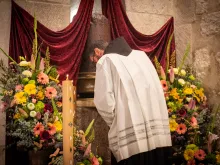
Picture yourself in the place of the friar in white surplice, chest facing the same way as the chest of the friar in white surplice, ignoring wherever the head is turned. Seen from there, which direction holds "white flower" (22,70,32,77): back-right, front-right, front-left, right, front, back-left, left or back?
front-left

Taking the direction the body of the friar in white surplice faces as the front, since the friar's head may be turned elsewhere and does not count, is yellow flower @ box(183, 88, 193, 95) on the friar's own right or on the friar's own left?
on the friar's own right

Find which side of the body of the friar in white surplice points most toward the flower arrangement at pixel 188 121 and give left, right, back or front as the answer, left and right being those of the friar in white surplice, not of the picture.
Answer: right

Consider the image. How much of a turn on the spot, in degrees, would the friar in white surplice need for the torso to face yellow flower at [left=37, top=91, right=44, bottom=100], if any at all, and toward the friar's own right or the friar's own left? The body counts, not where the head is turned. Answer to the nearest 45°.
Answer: approximately 45° to the friar's own left

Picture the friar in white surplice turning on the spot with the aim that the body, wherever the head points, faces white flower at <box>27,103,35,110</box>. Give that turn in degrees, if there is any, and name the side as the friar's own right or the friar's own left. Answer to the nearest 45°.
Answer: approximately 45° to the friar's own left

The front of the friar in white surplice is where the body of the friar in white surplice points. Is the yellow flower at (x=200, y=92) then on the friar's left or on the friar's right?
on the friar's right

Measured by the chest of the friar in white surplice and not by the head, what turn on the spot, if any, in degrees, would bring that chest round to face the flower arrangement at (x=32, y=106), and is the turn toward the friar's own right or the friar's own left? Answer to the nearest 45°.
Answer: approximately 45° to the friar's own left

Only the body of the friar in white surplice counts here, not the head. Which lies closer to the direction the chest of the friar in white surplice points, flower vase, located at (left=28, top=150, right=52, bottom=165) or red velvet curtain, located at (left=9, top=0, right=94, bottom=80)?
the red velvet curtain

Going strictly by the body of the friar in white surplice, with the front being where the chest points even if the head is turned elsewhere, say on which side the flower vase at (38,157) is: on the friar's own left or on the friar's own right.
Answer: on the friar's own left

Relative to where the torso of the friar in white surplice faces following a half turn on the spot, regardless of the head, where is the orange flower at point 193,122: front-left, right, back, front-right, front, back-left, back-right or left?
left

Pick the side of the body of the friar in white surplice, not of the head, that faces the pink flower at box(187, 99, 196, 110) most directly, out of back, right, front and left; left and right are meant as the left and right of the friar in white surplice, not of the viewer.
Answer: right

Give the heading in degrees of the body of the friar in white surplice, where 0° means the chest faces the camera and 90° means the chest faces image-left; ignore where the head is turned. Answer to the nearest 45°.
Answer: approximately 135°

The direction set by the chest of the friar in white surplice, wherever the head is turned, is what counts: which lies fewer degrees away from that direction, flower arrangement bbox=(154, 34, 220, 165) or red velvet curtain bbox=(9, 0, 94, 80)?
the red velvet curtain

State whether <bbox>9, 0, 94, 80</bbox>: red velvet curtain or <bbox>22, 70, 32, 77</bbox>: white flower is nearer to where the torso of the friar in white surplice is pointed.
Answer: the red velvet curtain

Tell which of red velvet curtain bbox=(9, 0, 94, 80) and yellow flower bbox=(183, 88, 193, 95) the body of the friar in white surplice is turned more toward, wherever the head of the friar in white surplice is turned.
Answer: the red velvet curtain
